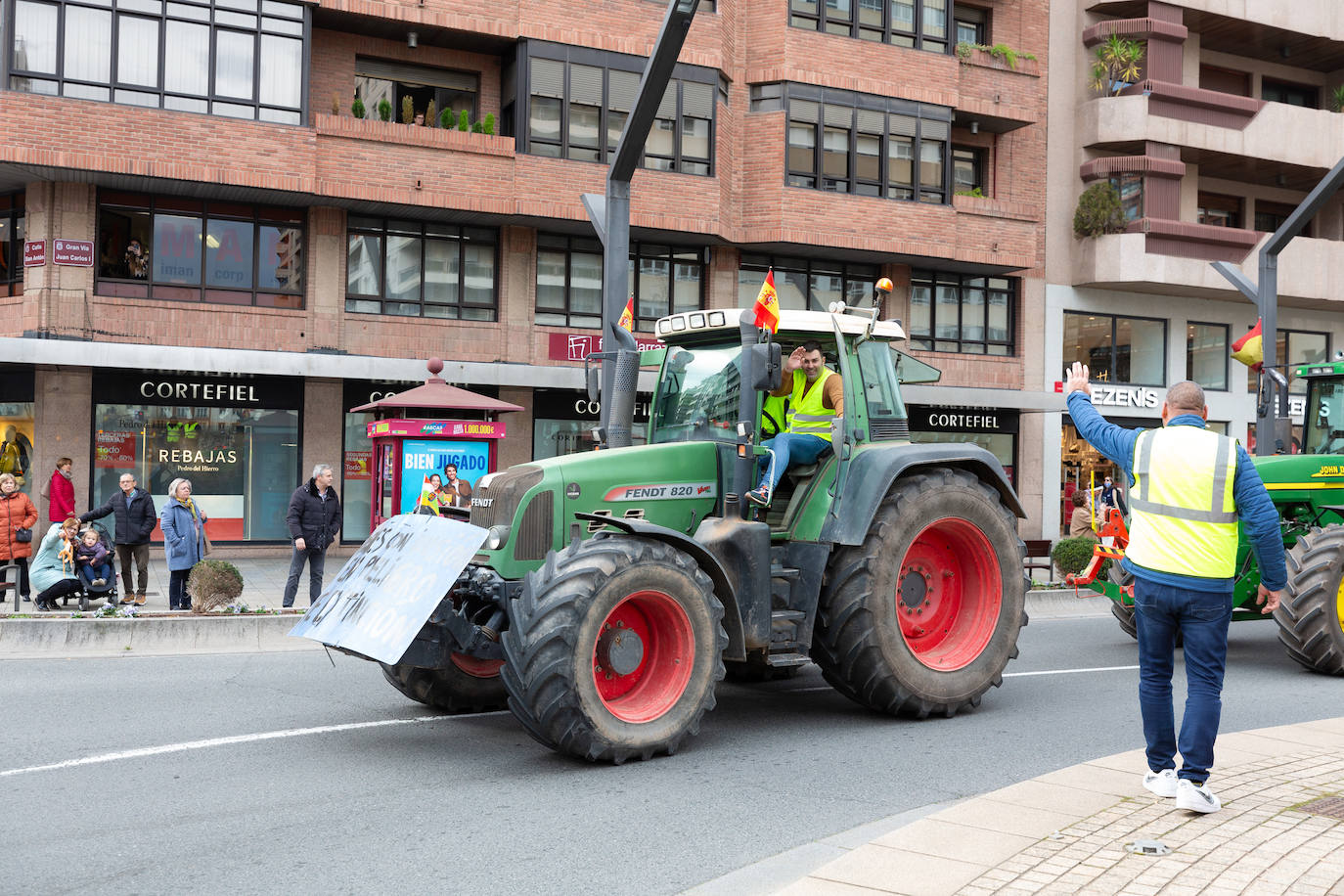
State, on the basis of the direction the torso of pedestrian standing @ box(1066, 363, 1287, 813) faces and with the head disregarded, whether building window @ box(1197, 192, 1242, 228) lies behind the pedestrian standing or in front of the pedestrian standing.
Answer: in front

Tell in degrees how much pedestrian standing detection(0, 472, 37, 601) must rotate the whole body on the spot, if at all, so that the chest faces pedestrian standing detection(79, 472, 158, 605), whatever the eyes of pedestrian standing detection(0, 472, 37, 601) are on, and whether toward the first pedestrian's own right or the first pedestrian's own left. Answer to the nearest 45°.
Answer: approximately 90° to the first pedestrian's own left

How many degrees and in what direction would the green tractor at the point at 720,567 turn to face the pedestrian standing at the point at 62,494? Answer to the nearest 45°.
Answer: approximately 90° to its right

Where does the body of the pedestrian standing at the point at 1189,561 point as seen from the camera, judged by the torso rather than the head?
away from the camera

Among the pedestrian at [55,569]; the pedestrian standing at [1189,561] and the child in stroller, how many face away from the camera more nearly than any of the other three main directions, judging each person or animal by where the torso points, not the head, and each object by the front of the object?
1

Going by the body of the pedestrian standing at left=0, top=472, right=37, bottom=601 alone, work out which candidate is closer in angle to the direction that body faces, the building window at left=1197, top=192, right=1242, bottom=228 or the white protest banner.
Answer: the white protest banner

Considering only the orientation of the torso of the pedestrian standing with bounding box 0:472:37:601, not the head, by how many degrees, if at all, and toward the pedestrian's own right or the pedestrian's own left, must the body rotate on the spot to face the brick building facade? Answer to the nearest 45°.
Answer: approximately 135° to the pedestrian's own left

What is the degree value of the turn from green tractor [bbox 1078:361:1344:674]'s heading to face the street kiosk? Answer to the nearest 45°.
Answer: approximately 45° to its right

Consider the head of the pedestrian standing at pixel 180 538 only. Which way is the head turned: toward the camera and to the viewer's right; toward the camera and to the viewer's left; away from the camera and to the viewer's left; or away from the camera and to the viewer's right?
toward the camera and to the viewer's right

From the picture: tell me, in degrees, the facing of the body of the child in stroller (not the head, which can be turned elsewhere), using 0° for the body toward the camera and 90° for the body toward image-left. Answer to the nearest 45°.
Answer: approximately 0°

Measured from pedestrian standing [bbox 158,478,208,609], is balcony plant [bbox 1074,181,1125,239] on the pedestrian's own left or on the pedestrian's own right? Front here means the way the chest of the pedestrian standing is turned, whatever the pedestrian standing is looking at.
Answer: on the pedestrian's own left

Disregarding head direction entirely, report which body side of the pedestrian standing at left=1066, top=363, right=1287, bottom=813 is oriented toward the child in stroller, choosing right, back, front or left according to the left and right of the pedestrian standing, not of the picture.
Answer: left

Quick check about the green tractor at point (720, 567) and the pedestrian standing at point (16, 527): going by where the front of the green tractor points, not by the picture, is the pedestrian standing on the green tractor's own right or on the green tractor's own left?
on the green tractor's own right

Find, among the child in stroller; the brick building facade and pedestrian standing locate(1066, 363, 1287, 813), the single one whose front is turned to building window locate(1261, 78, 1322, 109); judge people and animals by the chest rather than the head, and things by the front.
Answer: the pedestrian standing
